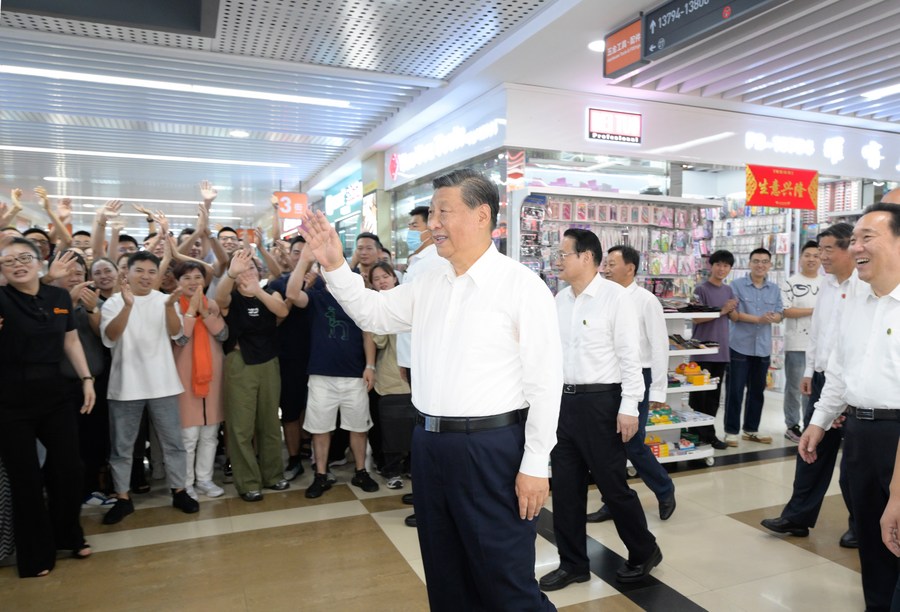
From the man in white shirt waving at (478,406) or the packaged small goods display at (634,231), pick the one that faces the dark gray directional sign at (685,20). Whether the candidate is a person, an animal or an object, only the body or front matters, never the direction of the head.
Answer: the packaged small goods display

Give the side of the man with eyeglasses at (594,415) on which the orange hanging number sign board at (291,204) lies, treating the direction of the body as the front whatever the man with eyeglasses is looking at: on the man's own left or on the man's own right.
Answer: on the man's own right

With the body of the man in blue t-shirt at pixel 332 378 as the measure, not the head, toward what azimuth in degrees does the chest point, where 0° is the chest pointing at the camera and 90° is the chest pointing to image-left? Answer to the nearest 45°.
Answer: approximately 0°

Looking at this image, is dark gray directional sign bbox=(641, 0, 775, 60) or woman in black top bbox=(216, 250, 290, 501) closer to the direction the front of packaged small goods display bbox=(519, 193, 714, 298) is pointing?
the dark gray directional sign

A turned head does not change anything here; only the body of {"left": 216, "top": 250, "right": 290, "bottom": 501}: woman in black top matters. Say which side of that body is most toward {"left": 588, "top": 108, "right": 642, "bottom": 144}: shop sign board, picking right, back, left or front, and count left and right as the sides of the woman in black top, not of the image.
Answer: left
